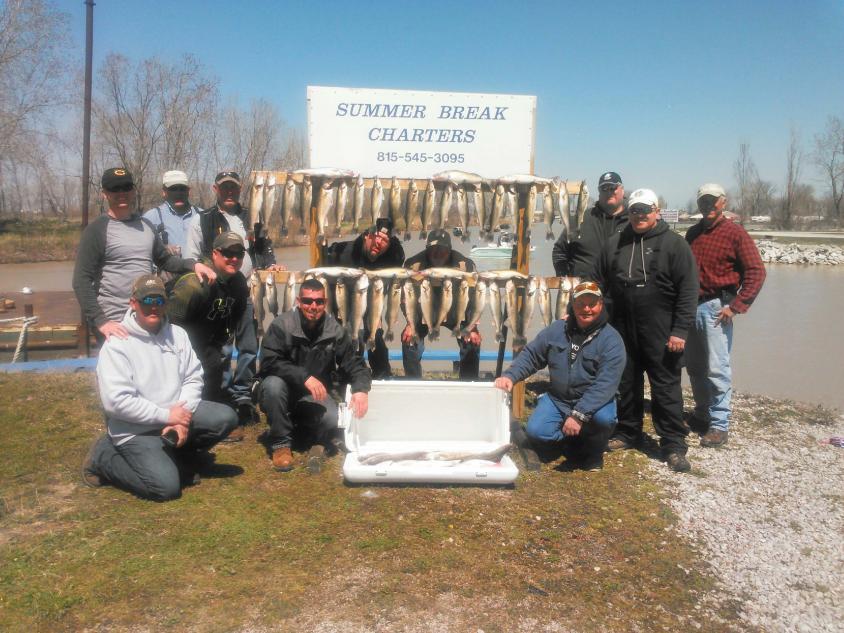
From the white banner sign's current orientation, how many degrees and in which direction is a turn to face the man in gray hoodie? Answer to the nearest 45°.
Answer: approximately 45° to its right

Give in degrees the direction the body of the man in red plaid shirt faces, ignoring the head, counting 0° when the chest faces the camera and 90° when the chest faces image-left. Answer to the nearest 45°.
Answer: approximately 45°

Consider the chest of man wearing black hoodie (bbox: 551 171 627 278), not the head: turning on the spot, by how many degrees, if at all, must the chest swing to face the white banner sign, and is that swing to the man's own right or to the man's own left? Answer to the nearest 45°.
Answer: approximately 90° to the man's own right

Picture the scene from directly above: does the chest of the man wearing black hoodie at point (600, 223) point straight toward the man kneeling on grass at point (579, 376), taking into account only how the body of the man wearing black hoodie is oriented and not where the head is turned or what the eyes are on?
yes

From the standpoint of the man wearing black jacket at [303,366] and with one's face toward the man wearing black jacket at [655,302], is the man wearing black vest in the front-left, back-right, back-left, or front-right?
back-left

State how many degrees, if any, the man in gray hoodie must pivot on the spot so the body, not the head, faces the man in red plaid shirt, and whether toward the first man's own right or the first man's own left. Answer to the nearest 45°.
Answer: approximately 45° to the first man's own left

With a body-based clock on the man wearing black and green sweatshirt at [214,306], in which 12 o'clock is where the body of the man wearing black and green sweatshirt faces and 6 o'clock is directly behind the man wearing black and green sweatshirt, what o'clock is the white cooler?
The white cooler is roughly at 11 o'clock from the man wearing black and green sweatshirt.
